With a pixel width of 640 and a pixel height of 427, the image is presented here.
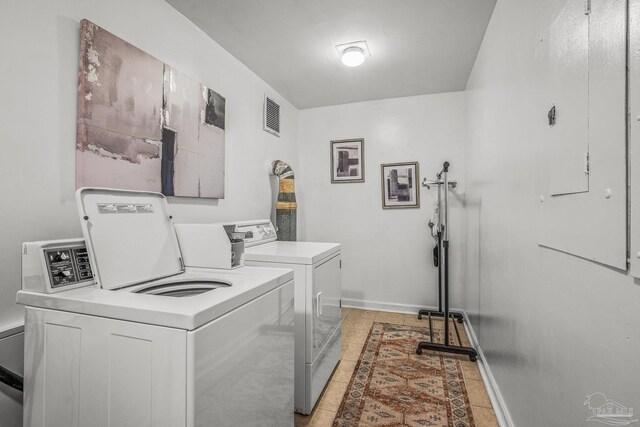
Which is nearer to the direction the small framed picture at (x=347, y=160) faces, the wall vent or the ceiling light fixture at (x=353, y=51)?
the ceiling light fixture

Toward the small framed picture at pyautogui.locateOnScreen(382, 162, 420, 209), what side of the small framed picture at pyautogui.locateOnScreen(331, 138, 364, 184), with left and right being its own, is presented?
left

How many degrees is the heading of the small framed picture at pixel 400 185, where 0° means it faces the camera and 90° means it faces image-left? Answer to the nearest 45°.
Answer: approximately 0°

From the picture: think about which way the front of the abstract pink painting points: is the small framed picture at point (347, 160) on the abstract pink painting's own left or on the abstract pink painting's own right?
on the abstract pink painting's own left

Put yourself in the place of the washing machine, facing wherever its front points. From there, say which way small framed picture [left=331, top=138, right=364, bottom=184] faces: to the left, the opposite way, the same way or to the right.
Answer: to the right

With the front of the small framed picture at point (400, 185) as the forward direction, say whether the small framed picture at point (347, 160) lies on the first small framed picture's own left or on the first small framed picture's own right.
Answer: on the first small framed picture's own right

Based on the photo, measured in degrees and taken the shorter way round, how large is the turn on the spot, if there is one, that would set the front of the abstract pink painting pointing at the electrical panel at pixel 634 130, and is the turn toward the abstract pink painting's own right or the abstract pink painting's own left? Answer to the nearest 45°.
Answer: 0° — it already faces it

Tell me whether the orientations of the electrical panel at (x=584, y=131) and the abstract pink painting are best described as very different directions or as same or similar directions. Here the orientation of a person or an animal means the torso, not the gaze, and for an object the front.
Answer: very different directions
